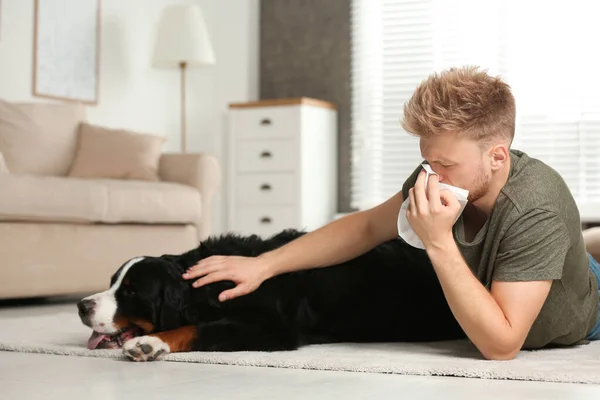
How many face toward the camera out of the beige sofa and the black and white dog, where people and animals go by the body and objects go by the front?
1

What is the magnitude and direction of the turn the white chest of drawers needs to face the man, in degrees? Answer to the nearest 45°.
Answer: approximately 45° to its left

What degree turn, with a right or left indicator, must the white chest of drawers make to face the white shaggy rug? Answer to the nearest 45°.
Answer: approximately 45° to its left

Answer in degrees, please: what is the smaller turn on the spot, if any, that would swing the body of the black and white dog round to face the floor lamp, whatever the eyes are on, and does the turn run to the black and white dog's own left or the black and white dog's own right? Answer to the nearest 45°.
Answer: approximately 90° to the black and white dog's own right

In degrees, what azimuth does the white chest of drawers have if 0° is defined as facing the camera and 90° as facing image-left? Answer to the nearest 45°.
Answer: approximately 45°

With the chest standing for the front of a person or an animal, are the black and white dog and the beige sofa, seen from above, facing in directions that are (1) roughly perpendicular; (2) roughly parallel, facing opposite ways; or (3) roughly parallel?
roughly perpendicular

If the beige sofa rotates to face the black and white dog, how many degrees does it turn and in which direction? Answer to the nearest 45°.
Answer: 0° — it already faces it

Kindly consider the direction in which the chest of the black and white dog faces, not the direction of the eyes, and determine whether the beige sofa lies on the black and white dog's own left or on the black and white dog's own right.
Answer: on the black and white dog's own right

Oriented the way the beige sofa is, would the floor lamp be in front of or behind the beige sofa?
behind

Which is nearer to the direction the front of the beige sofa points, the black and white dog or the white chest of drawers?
the black and white dog

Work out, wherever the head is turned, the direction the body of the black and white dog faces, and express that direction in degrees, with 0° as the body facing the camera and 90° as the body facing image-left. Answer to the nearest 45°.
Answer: approximately 90°
